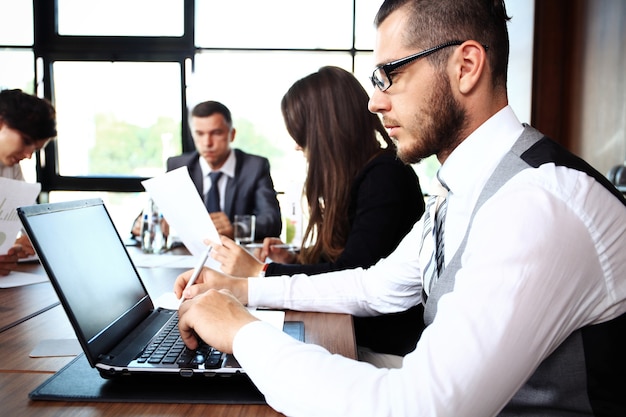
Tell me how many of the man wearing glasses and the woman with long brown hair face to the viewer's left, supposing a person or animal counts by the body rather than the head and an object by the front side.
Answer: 2

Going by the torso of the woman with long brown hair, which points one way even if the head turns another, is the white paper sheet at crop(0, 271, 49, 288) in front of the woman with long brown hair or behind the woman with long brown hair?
in front

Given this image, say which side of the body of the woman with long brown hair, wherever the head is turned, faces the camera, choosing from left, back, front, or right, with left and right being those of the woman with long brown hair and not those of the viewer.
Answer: left

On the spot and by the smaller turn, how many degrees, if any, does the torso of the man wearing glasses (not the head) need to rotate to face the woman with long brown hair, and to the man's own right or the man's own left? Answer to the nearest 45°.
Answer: approximately 90° to the man's own right

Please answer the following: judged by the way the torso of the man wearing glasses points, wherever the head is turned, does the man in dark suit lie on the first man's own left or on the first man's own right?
on the first man's own right

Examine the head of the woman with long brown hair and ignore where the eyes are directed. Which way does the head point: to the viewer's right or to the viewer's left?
to the viewer's left

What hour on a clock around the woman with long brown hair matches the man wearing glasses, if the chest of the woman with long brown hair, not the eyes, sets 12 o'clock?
The man wearing glasses is roughly at 9 o'clock from the woman with long brown hair.

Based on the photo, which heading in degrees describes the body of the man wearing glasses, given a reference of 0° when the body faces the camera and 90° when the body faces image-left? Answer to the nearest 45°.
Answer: approximately 90°

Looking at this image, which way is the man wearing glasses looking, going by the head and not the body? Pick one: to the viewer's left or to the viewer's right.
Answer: to the viewer's left
